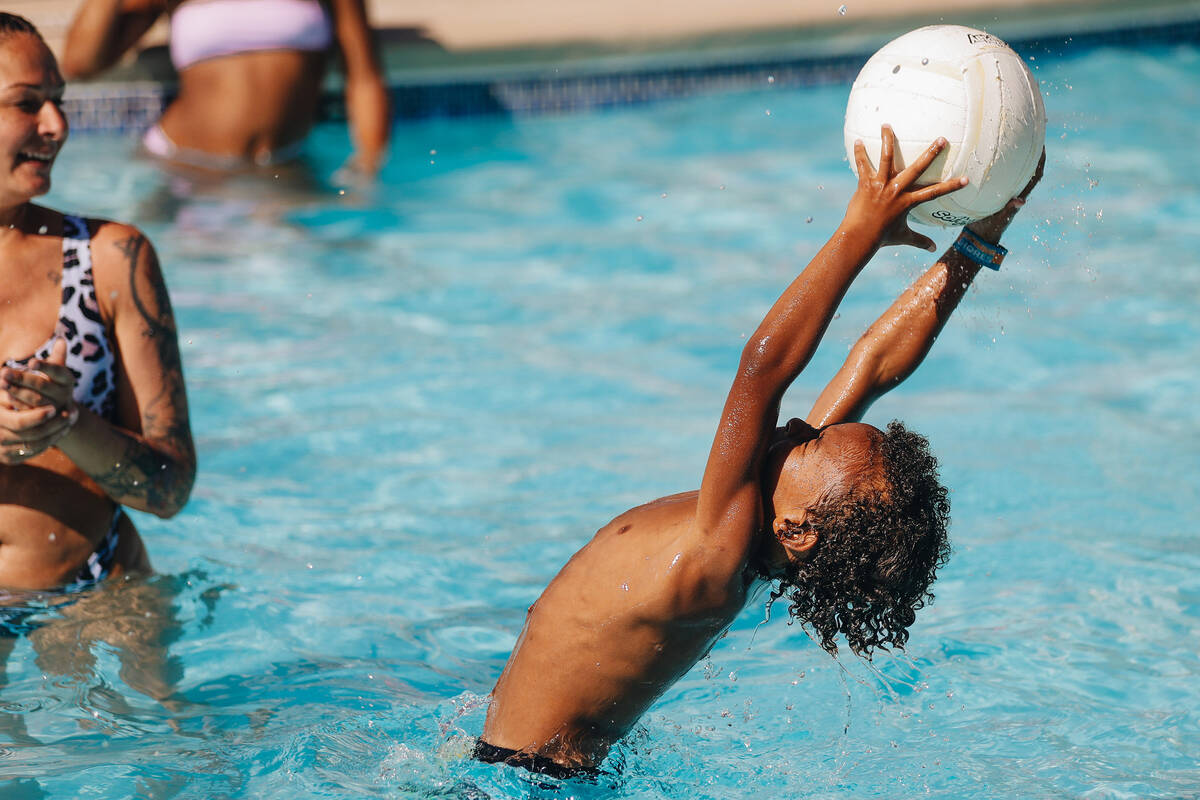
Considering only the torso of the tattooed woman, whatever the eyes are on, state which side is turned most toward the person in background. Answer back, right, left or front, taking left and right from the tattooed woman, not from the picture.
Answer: back

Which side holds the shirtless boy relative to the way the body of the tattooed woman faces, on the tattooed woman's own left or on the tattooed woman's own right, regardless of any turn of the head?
on the tattooed woman's own left

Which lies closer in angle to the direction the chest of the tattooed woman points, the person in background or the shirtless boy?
the shirtless boy

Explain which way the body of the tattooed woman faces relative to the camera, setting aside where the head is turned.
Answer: toward the camera
